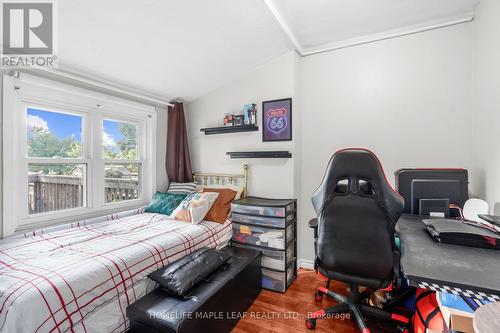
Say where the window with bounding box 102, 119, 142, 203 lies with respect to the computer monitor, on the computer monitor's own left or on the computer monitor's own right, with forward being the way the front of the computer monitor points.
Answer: on the computer monitor's own left

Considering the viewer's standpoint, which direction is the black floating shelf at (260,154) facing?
facing the viewer

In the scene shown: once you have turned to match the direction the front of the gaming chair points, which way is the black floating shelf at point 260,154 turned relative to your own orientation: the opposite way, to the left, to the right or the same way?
the opposite way

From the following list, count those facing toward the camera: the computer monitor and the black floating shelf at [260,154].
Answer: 1

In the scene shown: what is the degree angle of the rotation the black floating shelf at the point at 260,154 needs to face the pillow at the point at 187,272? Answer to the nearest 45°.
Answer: approximately 45° to its right

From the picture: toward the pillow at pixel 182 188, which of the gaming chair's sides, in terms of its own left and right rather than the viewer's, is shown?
left

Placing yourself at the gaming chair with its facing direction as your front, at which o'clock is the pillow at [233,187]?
The pillow is roughly at 10 o'clock from the gaming chair.

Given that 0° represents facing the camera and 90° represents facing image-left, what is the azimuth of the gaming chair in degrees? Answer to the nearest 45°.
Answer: approximately 180°

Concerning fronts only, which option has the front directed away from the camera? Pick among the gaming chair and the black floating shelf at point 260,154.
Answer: the gaming chair
